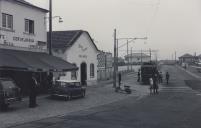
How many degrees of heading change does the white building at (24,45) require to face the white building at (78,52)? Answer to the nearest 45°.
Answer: approximately 90° to its left

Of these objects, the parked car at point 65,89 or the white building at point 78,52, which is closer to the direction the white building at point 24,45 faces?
the parked car

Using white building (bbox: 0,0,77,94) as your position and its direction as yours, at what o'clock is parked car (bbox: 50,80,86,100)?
The parked car is roughly at 12 o'clock from the white building.

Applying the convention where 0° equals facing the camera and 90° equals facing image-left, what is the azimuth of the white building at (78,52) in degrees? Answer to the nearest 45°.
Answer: approximately 315°

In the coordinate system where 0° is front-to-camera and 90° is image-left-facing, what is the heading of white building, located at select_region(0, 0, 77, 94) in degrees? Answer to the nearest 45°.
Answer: approximately 315°

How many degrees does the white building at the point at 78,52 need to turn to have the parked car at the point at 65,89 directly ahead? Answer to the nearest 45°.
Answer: approximately 45° to its right

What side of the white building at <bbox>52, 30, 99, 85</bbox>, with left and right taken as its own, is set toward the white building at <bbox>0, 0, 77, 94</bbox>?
right

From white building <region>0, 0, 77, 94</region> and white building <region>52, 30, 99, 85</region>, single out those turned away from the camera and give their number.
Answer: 0

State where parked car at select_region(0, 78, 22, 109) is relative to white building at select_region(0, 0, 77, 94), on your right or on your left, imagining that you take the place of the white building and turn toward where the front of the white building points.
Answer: on your right
